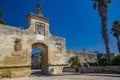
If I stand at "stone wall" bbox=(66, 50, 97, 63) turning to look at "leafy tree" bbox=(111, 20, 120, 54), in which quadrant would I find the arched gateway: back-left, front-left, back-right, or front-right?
back-right

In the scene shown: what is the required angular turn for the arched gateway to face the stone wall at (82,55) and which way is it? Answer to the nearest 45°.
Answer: approximately 90° to its left

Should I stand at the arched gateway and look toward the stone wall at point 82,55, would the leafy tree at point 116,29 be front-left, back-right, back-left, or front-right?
front-right

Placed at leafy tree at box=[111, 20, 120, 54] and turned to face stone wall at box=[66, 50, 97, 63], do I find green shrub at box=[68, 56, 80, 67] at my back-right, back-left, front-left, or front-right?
front-left

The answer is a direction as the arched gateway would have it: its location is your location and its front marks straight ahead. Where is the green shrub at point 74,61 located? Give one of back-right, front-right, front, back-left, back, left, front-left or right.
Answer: left

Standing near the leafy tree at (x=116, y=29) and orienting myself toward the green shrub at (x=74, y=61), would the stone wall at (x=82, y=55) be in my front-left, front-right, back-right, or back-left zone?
front-right

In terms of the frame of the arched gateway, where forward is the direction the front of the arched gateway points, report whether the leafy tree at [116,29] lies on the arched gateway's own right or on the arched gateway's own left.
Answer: on the arched gateway's own left

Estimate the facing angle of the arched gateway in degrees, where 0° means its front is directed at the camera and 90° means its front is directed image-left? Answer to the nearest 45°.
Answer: approximately 315°
